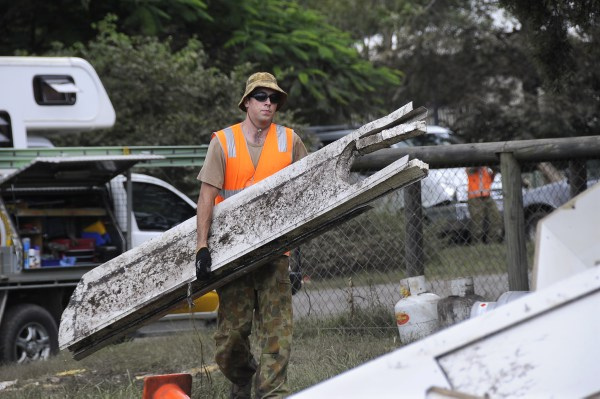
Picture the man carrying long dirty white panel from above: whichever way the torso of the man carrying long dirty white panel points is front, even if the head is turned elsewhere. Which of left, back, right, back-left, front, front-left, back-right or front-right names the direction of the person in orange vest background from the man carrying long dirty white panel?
back-left

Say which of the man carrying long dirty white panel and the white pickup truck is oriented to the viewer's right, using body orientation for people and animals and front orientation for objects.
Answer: the white pickup truck

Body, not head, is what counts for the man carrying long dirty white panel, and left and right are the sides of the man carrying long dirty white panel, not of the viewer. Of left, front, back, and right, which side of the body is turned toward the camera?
front

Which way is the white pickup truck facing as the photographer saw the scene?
facing to the right of the viewer

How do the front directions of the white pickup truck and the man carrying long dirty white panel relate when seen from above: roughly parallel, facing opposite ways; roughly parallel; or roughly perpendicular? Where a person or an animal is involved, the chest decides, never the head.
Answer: roughly perpendicular

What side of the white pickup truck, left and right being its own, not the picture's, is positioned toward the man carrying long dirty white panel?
right

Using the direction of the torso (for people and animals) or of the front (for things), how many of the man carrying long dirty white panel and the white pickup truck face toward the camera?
1

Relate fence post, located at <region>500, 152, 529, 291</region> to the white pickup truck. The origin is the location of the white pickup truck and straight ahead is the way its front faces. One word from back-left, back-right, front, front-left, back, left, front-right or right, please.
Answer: front-right

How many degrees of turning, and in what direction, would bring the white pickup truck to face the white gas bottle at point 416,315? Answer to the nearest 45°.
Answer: approximately 45° to its right
